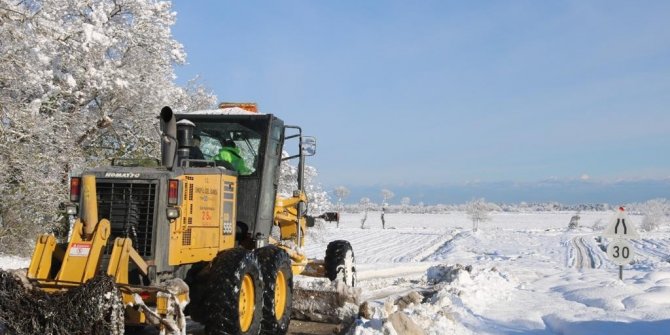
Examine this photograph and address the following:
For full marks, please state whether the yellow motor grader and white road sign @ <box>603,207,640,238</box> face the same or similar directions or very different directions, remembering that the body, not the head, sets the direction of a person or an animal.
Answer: very different directions

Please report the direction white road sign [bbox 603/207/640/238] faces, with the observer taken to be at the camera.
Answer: facing the viewer

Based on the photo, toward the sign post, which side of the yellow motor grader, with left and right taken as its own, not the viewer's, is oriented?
front

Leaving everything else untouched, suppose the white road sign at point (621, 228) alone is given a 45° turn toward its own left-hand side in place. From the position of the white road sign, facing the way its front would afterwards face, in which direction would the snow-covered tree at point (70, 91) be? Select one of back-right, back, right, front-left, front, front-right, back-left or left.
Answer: back-right

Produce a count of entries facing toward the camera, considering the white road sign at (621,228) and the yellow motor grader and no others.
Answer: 1

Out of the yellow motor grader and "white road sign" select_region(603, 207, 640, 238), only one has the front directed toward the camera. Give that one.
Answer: the white road sign

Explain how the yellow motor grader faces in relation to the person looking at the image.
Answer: facing away from the viewer and to the right of the viewer

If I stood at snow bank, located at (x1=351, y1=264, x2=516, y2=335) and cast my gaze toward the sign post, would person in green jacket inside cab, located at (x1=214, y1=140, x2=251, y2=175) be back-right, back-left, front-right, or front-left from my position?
back-left

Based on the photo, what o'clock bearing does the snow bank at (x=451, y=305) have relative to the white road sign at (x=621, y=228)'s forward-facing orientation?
The snow bank is roughly at 1 o'clock from the white road sign.
